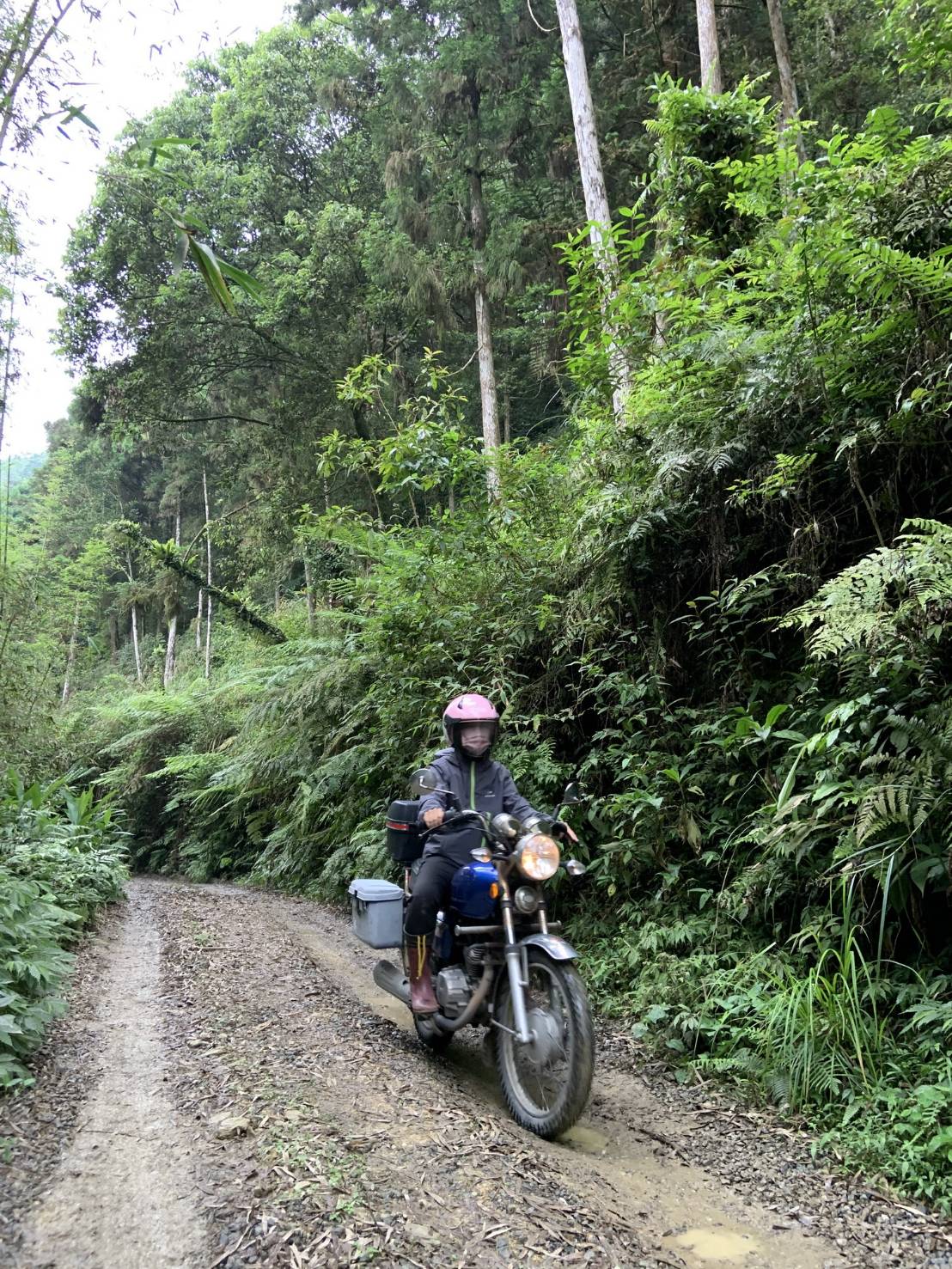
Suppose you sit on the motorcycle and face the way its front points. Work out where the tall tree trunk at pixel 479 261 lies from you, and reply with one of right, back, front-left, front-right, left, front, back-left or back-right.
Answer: back-left

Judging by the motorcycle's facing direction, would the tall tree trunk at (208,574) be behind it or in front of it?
behind

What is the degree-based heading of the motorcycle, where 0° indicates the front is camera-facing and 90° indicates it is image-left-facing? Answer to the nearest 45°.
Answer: approximately 315°
